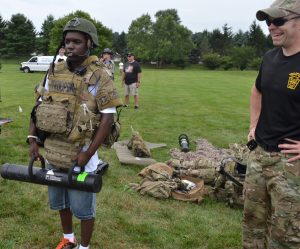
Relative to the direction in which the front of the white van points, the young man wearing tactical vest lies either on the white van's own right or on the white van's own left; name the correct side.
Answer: on the white van's own left

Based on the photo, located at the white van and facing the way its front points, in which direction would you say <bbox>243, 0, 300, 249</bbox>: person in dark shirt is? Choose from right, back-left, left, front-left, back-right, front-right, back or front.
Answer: left

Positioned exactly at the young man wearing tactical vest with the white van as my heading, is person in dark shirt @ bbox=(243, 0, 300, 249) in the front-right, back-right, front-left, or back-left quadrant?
back-right

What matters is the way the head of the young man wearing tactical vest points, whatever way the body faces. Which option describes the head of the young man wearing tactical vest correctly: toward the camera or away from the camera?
toward the camera

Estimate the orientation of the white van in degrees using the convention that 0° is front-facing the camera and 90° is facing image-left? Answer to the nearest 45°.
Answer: approximately 90°

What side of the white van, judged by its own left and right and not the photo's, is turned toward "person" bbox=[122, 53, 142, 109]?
left

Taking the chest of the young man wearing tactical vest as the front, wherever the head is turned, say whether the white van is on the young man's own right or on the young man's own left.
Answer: on the young man's own right

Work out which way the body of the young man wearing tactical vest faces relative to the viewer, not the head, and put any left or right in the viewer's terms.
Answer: facing the viewer and to the left of the viewer

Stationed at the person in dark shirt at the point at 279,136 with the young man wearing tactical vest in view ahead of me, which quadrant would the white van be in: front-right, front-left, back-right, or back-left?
front-right

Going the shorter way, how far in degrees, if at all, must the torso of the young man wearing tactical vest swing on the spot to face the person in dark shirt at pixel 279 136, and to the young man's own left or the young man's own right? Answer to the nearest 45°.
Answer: approximately 90° to the young man's own left

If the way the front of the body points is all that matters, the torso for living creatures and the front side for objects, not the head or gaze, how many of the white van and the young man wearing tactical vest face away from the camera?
0
